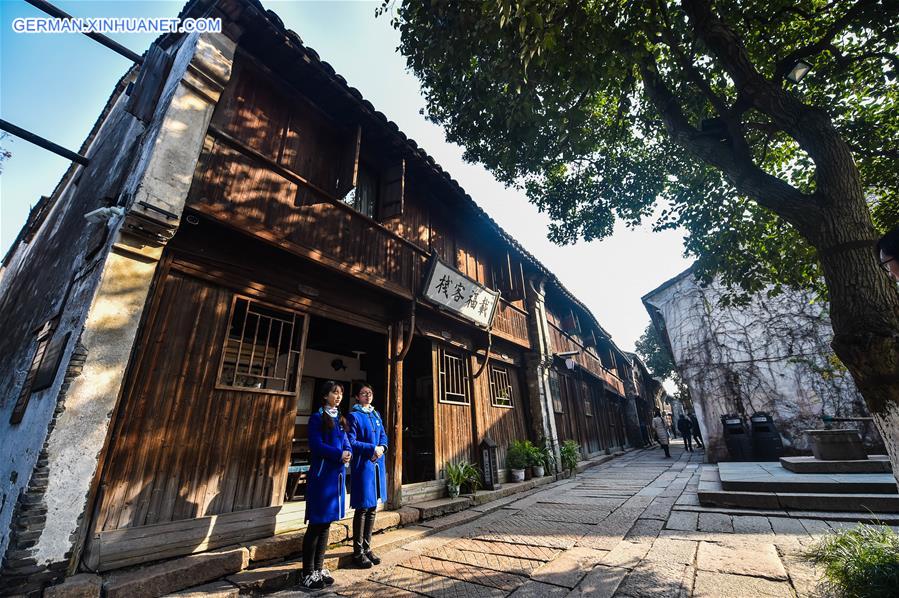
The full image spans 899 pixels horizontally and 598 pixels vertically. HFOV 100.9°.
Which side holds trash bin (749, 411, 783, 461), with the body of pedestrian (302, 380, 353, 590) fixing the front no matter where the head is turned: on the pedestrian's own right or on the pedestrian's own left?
on the pedestrian's own left

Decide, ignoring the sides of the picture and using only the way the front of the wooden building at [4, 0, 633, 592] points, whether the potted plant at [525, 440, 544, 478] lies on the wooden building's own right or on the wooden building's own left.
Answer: on the wooden building's own left

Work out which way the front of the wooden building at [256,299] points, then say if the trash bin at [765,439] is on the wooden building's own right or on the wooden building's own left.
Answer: on the wooden building's own left

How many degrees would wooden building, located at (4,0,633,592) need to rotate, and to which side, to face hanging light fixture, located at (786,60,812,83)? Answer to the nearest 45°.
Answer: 0° — it already faces it

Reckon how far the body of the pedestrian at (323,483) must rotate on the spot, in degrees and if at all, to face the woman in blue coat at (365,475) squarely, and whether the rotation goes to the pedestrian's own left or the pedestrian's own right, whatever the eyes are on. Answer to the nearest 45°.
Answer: approximately 90° to the pedestrian's own left

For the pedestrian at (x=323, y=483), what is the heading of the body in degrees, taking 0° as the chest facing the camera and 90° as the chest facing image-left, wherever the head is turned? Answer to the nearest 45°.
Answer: approximately 315°

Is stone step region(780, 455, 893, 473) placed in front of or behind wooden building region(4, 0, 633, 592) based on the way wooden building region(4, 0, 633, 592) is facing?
in front

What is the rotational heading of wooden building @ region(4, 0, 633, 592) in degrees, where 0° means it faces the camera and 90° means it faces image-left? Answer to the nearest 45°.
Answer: approximately 315°

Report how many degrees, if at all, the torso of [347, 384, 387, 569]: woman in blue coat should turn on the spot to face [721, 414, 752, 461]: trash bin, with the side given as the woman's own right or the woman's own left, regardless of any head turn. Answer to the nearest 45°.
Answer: approximately 90° to the woman's own left
